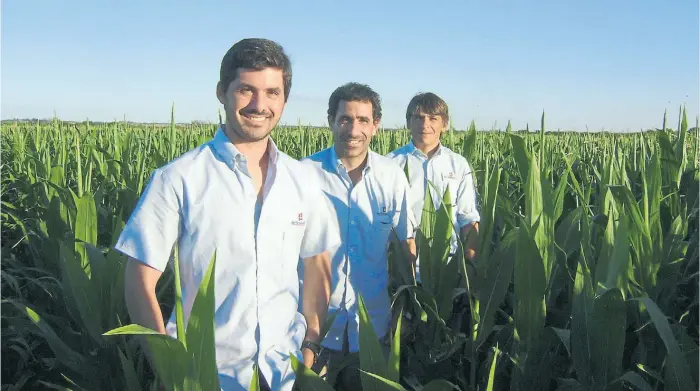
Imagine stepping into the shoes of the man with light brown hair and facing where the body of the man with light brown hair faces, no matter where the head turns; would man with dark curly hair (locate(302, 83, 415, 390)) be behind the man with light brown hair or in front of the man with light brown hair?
in front

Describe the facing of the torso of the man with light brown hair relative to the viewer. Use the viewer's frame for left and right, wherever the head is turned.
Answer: facing the viewer

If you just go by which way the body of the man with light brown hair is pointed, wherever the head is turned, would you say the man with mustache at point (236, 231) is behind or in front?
in front

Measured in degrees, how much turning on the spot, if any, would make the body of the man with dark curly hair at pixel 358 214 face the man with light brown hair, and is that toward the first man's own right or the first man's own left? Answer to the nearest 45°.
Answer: approximately 135° to the first man's own left

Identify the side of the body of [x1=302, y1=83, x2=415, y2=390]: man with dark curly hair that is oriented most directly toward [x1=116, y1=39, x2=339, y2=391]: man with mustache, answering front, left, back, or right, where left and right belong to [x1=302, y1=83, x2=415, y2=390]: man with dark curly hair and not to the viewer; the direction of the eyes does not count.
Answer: front

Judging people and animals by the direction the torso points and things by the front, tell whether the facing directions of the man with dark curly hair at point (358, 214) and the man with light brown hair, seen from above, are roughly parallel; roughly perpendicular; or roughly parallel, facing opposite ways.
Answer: roughly parallel

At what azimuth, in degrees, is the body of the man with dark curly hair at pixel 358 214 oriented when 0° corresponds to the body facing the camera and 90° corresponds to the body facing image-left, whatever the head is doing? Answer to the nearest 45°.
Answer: approximately 0°

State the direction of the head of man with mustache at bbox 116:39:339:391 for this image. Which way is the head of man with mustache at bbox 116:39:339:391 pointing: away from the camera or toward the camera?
toward the camera

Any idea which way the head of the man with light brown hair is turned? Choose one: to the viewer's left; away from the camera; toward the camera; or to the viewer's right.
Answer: toward the camera

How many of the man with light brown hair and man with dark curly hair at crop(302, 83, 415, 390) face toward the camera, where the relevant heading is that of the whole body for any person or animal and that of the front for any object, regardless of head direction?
2

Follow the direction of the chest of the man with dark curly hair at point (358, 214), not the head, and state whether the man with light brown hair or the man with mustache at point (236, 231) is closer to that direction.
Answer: the man with mustache
